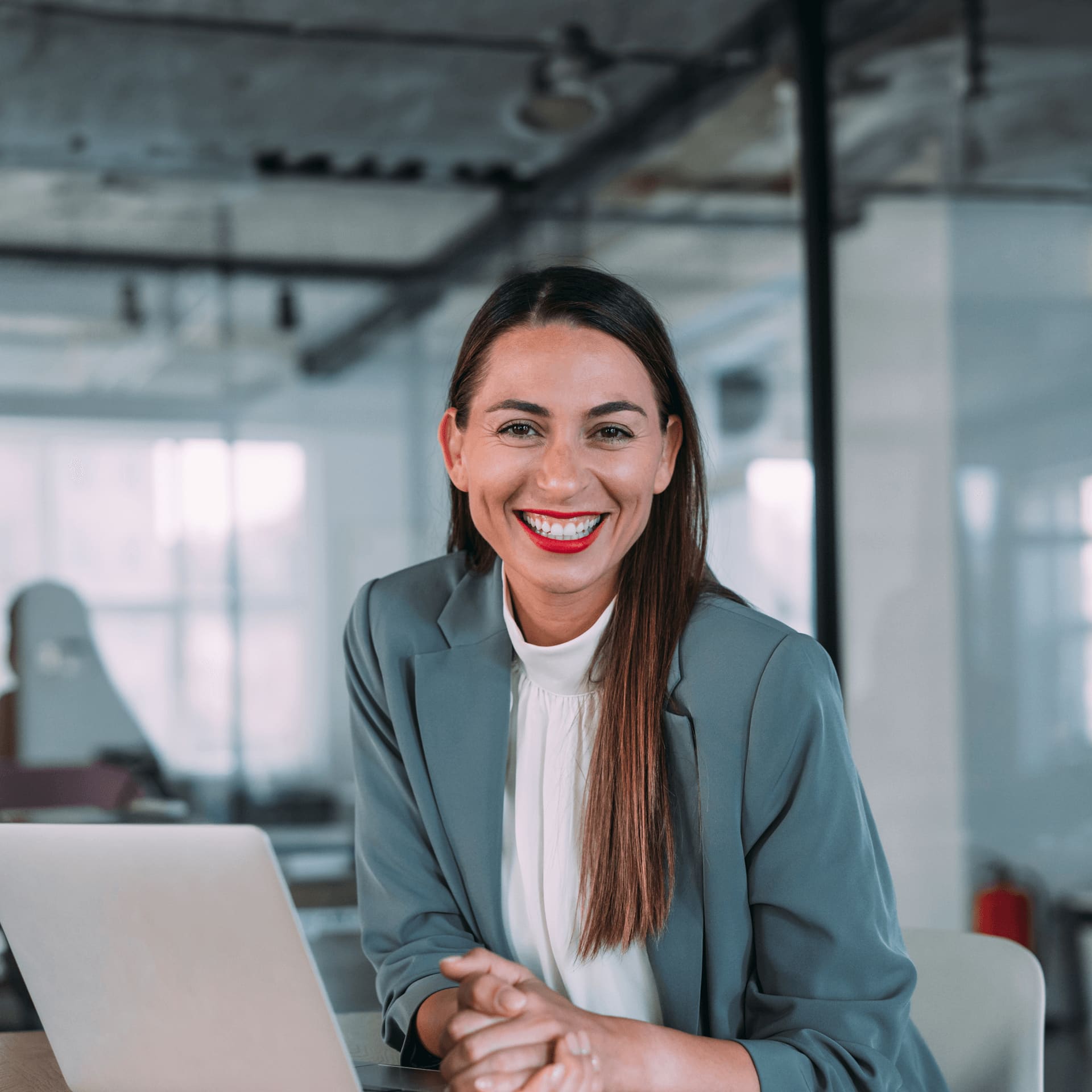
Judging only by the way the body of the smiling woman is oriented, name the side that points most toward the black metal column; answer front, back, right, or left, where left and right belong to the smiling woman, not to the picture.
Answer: back

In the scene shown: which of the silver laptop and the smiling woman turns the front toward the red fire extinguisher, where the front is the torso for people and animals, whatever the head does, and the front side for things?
the silver laptop

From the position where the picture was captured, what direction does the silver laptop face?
facing away from the viewer and to the right of the viewer

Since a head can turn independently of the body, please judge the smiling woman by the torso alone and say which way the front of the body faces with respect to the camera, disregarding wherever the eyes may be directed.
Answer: toward the camera

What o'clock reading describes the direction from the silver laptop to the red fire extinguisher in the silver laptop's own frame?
The red fire extinguisher is roughly at 12 o'clock from the silver laptop.

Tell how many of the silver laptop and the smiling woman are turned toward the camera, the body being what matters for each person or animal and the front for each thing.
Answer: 1

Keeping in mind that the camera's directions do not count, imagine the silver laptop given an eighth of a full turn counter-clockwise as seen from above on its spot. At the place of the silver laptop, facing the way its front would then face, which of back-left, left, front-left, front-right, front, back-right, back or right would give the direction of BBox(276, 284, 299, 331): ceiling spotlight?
front

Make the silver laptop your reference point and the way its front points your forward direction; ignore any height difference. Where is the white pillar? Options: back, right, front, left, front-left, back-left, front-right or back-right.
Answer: front

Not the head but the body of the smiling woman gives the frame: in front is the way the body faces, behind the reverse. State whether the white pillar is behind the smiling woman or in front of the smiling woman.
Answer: behind

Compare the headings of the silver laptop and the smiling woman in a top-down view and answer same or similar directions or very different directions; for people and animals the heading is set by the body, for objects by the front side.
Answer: very different directions
